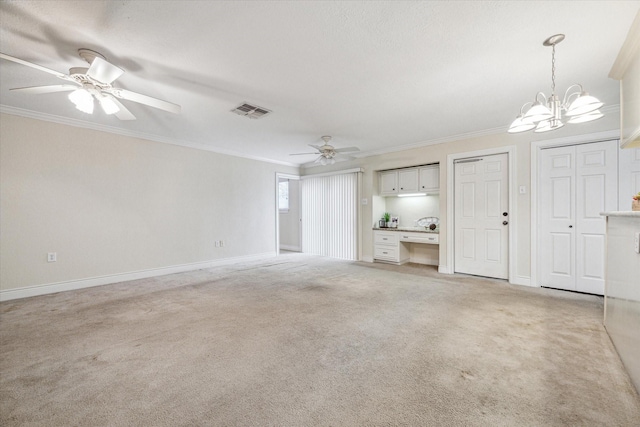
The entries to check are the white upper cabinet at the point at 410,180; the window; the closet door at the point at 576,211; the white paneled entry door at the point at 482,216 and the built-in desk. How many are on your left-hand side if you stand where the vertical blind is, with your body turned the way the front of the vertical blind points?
4

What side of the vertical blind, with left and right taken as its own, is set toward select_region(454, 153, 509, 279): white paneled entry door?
left

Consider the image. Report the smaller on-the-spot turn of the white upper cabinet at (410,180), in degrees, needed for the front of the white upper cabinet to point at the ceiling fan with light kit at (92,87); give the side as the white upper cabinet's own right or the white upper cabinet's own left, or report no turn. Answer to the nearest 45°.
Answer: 0° — it already faces it

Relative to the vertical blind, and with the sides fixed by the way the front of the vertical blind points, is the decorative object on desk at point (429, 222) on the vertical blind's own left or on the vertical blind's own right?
on the vertical blind's own left

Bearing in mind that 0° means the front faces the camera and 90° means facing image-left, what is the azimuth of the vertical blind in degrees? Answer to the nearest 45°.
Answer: approximately 45°

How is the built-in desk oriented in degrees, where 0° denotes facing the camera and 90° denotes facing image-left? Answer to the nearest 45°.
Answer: approximately 45°

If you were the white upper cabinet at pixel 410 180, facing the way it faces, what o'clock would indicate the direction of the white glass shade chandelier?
The white glass shade chandelier is roughly at 10 o'clock from the white upper cabinet.
